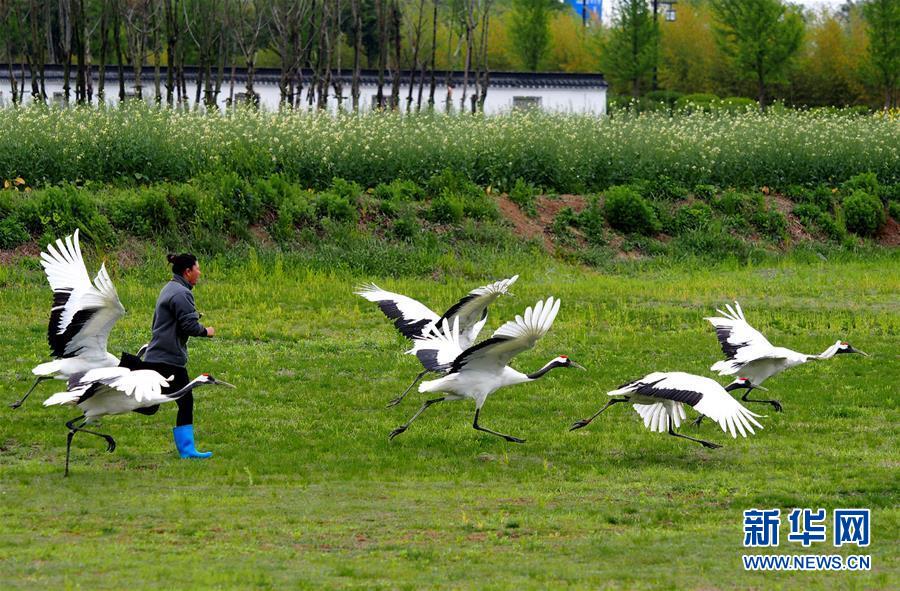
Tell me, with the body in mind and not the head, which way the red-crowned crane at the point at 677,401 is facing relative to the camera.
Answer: to the viewer's right

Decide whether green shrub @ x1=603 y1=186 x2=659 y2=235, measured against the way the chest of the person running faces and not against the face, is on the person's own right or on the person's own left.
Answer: on the person's own left

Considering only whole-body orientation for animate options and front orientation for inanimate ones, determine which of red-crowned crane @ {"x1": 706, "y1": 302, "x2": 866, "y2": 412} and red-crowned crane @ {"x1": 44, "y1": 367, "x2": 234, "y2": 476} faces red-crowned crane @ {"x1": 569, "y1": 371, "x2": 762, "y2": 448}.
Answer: red-crowned crane @ {"x1": 44, "y1": 367, "x2": 234, "y2": 476}

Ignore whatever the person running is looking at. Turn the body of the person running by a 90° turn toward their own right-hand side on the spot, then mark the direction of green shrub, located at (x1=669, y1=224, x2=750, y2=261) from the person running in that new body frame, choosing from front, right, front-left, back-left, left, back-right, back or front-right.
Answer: back-left

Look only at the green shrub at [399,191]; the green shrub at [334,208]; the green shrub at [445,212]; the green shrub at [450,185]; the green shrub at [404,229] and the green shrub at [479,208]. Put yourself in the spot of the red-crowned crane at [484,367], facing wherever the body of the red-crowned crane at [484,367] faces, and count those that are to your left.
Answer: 6

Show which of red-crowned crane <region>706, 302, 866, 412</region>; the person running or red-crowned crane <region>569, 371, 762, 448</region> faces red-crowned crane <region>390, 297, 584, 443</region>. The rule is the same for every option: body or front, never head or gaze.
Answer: the person running

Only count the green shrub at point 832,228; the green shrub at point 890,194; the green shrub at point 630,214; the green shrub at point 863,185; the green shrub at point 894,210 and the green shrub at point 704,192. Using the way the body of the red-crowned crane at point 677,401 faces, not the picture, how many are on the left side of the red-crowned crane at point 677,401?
6

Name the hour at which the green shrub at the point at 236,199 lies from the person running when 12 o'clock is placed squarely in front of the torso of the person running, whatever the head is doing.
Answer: The green shrub is roughly at 9 o'clock from the person running.

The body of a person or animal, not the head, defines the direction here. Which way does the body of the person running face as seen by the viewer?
to the viewer's right

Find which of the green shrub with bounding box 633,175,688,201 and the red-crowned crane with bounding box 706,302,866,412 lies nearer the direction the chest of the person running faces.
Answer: the red-crowned crane

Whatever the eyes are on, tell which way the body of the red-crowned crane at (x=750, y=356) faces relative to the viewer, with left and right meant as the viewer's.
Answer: facing to the right of the viewer

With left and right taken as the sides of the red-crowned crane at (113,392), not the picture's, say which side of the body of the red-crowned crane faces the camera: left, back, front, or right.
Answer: right

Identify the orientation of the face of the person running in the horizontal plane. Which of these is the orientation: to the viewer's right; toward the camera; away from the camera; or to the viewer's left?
to the viewer's right
